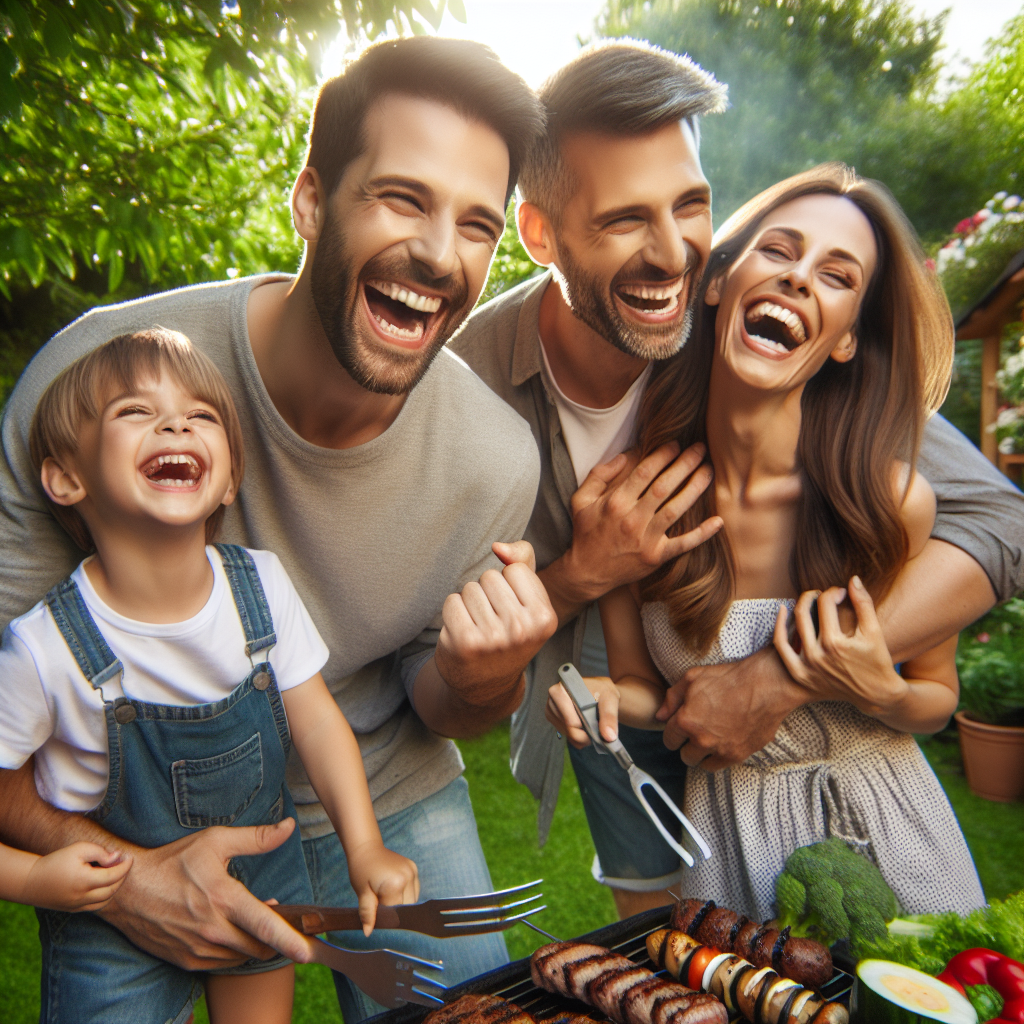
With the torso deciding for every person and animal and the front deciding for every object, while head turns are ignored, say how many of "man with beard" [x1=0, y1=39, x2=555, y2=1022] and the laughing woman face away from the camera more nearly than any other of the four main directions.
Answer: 0

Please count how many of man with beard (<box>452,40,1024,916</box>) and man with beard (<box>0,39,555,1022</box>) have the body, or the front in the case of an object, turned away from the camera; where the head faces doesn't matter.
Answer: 0

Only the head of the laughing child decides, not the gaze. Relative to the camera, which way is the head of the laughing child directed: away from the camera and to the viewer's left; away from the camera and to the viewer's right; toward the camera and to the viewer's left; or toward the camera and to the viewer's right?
toward the camera and to the viewer's right

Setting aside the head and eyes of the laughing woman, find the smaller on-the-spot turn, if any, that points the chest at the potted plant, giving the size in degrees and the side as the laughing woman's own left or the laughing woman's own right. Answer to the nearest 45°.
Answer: approximately 135° to the laughing woman's own left

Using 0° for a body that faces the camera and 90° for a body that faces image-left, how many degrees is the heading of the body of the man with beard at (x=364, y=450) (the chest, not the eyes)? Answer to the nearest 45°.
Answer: approximately 315°

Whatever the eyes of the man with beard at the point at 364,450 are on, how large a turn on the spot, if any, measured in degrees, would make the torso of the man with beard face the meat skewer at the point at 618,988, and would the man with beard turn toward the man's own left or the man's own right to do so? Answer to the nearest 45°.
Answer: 0° — they already face it

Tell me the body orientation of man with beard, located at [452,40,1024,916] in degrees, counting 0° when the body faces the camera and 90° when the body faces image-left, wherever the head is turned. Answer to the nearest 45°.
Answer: approximately 315°

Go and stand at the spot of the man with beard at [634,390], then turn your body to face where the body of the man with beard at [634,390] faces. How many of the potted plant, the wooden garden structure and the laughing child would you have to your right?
1

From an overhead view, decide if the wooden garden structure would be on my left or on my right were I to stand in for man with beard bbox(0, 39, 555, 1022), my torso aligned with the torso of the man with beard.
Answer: on my left

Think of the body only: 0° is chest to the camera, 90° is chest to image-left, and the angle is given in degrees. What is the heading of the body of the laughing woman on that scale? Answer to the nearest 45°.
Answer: approximately 0°

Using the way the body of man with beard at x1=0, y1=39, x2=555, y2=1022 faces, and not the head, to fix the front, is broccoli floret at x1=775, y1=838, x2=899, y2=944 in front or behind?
in front
